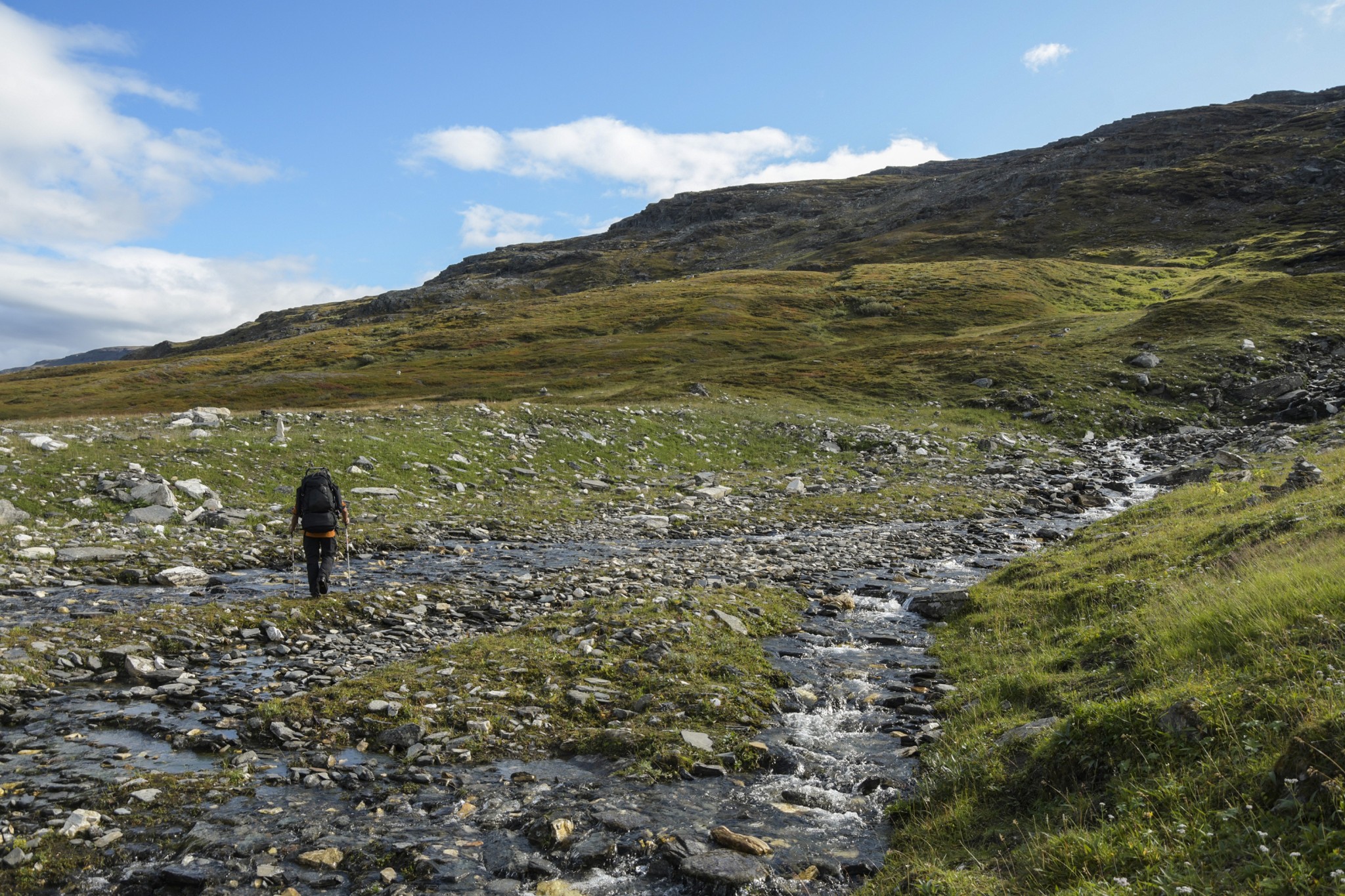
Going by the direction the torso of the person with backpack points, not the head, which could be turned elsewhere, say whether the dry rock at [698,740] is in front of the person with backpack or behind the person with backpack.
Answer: behind

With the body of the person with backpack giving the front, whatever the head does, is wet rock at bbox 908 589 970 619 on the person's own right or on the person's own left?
on the person's own right

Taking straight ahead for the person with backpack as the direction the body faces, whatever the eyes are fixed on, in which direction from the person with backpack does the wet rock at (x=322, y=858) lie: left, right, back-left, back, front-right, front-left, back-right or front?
back

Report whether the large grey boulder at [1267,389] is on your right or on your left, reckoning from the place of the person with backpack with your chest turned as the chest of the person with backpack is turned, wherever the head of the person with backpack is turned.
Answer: on your right

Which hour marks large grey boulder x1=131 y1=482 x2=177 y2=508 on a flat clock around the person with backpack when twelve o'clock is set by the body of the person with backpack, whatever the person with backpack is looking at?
The large grey boulder is roughly at 11 o'clock from the person with backpack.

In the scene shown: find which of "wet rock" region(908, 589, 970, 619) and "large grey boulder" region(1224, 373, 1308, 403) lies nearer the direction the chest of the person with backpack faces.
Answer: the large grey boulder

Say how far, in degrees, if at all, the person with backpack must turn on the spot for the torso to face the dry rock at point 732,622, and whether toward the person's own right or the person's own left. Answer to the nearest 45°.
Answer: approximately 135° to the person's own right

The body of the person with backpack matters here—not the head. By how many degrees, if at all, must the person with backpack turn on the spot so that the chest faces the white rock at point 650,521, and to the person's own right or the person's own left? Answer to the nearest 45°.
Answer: approximately 45° to the person's own right

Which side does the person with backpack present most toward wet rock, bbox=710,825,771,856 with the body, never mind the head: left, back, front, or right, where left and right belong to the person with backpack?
back

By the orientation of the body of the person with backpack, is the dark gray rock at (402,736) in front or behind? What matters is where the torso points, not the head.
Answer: behind

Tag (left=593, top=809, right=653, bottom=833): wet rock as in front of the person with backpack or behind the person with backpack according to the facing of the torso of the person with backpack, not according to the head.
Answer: behind

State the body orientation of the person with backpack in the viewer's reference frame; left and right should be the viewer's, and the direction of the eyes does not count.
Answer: facing away from the viewer
